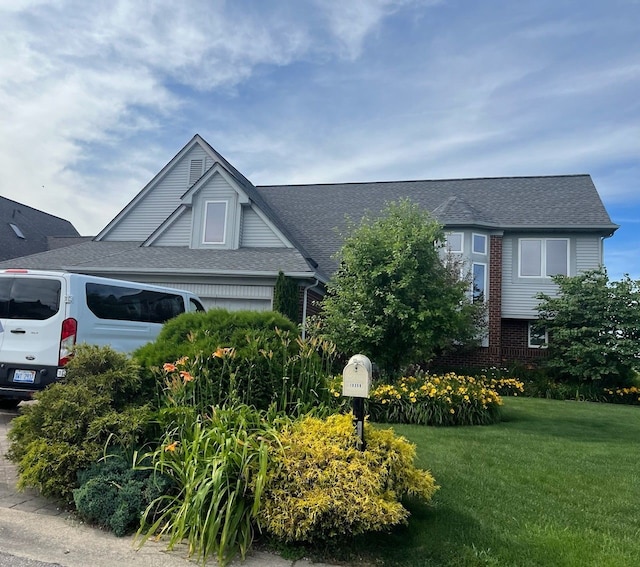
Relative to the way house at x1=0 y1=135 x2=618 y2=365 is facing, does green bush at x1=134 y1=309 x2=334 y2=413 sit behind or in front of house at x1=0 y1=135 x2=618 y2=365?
in front

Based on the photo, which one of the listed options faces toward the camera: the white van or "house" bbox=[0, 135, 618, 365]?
the house

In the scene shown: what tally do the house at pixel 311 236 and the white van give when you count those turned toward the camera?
1

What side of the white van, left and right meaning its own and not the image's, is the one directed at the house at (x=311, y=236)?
front

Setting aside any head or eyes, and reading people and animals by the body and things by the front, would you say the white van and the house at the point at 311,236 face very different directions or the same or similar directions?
very different directions

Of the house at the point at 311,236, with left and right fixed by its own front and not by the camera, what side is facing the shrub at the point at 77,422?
front

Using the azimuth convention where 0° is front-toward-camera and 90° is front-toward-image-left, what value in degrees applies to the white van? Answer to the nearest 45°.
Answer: approximately 225°

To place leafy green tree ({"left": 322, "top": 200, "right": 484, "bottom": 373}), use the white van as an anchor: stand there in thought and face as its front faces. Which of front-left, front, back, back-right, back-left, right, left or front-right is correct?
front-right

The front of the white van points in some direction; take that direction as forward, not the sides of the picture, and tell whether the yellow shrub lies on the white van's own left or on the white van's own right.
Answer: on the white van's own right

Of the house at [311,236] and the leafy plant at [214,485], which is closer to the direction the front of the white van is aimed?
the house

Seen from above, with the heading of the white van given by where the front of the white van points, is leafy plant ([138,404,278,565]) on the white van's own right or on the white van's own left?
on the white van's own right

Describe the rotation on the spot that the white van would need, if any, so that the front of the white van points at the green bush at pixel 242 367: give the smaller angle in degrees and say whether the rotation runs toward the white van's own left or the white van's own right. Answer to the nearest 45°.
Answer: approximately 90° to the white van's own right

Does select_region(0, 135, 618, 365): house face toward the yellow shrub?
yes

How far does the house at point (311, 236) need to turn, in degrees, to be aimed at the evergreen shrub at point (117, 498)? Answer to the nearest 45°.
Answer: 0° — it already faces it

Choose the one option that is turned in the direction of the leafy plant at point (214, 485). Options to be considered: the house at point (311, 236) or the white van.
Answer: the house

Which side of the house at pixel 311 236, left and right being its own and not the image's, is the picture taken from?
front

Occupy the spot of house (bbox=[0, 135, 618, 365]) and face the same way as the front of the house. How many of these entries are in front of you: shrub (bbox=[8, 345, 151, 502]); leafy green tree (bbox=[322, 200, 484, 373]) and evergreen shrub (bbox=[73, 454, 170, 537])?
3
